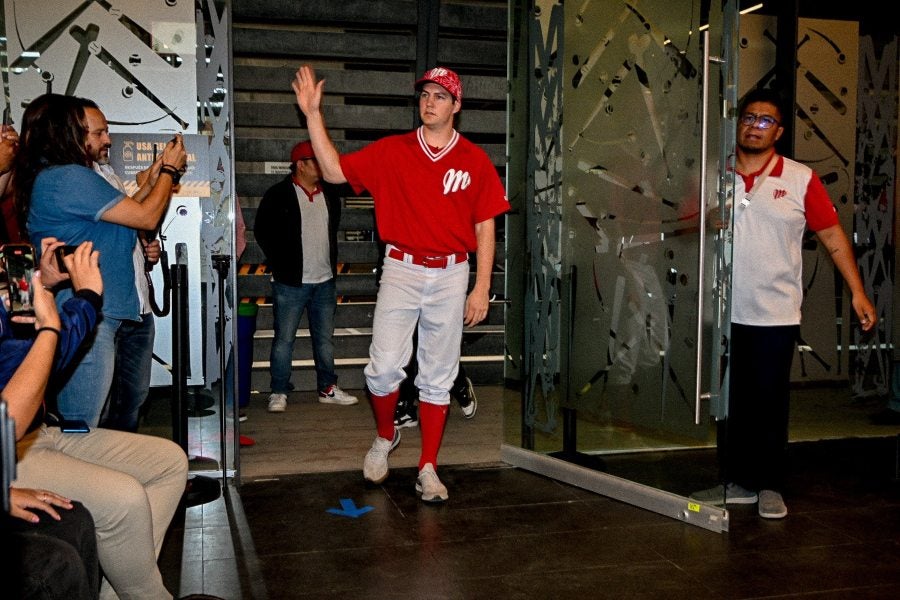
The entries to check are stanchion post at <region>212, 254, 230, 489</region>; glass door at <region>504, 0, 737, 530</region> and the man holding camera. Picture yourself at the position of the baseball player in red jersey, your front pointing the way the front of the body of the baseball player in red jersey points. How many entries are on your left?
1

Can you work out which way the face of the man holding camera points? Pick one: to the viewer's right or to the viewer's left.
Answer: to the viewer's right

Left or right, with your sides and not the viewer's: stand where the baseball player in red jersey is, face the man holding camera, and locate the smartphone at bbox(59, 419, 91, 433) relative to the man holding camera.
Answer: left

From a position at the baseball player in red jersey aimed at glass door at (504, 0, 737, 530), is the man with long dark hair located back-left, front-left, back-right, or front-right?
back-right

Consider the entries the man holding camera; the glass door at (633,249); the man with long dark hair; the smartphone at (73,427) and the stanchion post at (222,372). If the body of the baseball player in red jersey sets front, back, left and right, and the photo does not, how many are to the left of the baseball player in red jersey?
1

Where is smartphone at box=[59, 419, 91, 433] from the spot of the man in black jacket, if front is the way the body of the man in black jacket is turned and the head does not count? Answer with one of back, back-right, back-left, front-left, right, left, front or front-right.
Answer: front-right

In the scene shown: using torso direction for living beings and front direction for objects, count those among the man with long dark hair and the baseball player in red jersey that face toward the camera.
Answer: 1

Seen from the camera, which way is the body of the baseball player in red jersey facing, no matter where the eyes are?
toward the camera

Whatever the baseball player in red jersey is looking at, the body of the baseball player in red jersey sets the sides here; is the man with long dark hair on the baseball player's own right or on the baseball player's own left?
on the baseball player's own right

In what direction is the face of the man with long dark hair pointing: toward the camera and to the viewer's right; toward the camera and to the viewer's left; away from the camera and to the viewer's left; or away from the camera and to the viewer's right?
away from the camera and to the viewer's right

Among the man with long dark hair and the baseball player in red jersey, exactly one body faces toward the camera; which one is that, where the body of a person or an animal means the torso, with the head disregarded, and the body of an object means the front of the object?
the baseball player in red jersey

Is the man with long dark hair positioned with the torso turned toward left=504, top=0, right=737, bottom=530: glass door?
yes

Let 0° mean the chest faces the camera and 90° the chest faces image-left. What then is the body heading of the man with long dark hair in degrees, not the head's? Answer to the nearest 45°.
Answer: approximately 270°

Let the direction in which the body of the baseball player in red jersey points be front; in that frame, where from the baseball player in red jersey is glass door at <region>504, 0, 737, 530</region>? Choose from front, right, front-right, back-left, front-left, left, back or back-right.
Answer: left
